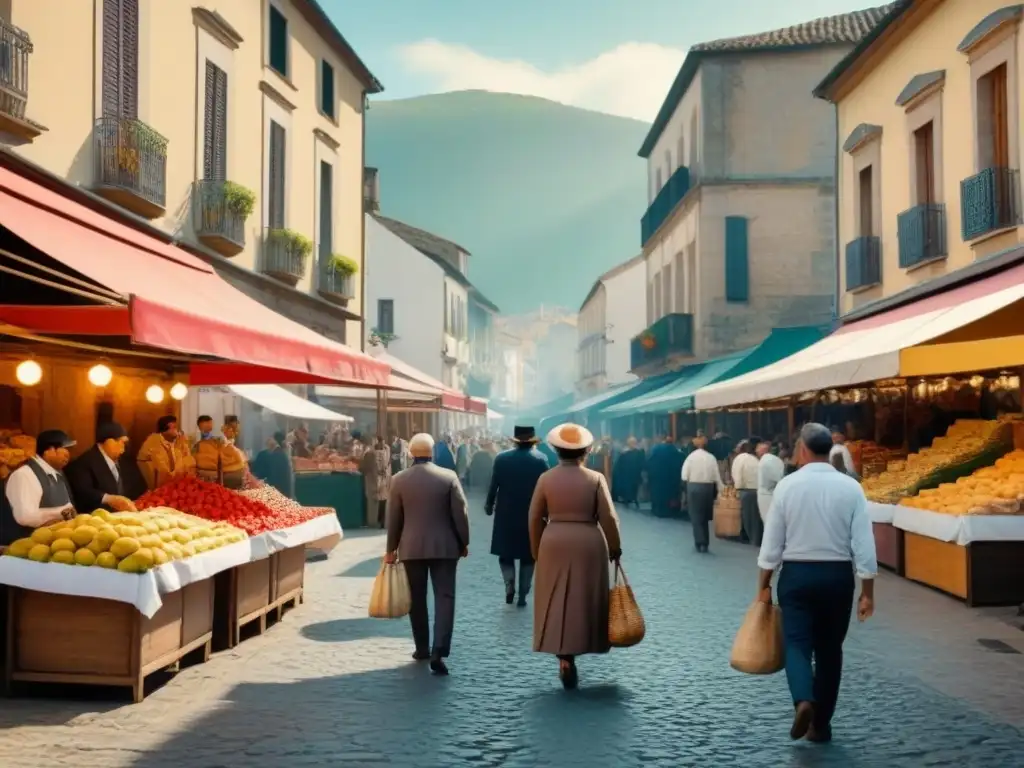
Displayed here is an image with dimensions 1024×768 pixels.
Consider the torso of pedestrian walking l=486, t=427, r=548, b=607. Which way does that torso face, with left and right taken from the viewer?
facing away from the viewer

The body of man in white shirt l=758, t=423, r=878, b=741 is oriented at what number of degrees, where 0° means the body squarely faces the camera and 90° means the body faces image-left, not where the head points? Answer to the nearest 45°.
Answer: approximately 180°

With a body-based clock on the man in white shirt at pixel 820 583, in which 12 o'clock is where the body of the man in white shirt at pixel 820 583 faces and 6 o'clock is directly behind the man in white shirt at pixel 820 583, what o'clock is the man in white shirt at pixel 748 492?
the man in white shirt at pixel 748 492 is roughly at 12 o'clock from the man in white shirt at pixel 820 583.

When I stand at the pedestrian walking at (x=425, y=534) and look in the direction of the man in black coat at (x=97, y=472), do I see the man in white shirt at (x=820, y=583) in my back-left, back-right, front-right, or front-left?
back-left

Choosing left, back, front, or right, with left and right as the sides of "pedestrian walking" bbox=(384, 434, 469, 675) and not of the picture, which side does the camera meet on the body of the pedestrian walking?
back

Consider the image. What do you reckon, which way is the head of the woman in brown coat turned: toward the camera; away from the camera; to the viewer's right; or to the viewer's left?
away from the camera

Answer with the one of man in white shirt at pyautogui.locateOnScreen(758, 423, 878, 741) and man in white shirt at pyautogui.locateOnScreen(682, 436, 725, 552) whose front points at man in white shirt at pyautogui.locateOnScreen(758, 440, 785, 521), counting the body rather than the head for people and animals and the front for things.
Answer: man in white shirt at pyautogui.locateOnScreen(758, 423, 878, 741)
